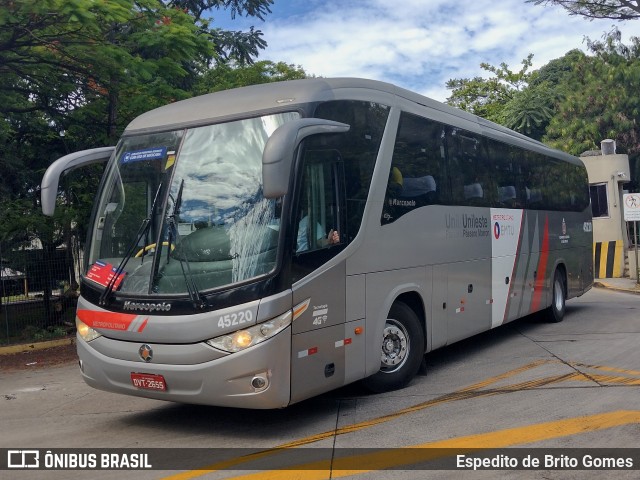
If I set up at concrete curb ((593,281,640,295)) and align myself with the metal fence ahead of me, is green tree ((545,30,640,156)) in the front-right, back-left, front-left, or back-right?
back-right

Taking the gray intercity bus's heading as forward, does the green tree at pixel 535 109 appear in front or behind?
behind

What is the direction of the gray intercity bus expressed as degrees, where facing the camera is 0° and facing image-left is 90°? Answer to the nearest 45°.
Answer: approximately 45°

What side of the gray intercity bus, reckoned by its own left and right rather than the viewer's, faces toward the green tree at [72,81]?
right

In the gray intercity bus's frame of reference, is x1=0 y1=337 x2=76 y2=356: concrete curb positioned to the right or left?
on its right

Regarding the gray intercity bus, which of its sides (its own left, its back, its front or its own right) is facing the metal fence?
right

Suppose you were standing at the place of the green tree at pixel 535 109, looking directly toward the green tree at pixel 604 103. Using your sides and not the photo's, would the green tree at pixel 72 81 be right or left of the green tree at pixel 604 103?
right

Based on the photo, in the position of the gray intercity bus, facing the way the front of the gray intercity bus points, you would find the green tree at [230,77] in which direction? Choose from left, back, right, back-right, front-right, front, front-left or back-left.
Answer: back-right
